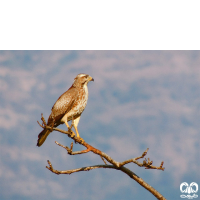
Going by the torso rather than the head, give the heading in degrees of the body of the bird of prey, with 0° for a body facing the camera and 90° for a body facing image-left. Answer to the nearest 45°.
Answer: approximately 270°
